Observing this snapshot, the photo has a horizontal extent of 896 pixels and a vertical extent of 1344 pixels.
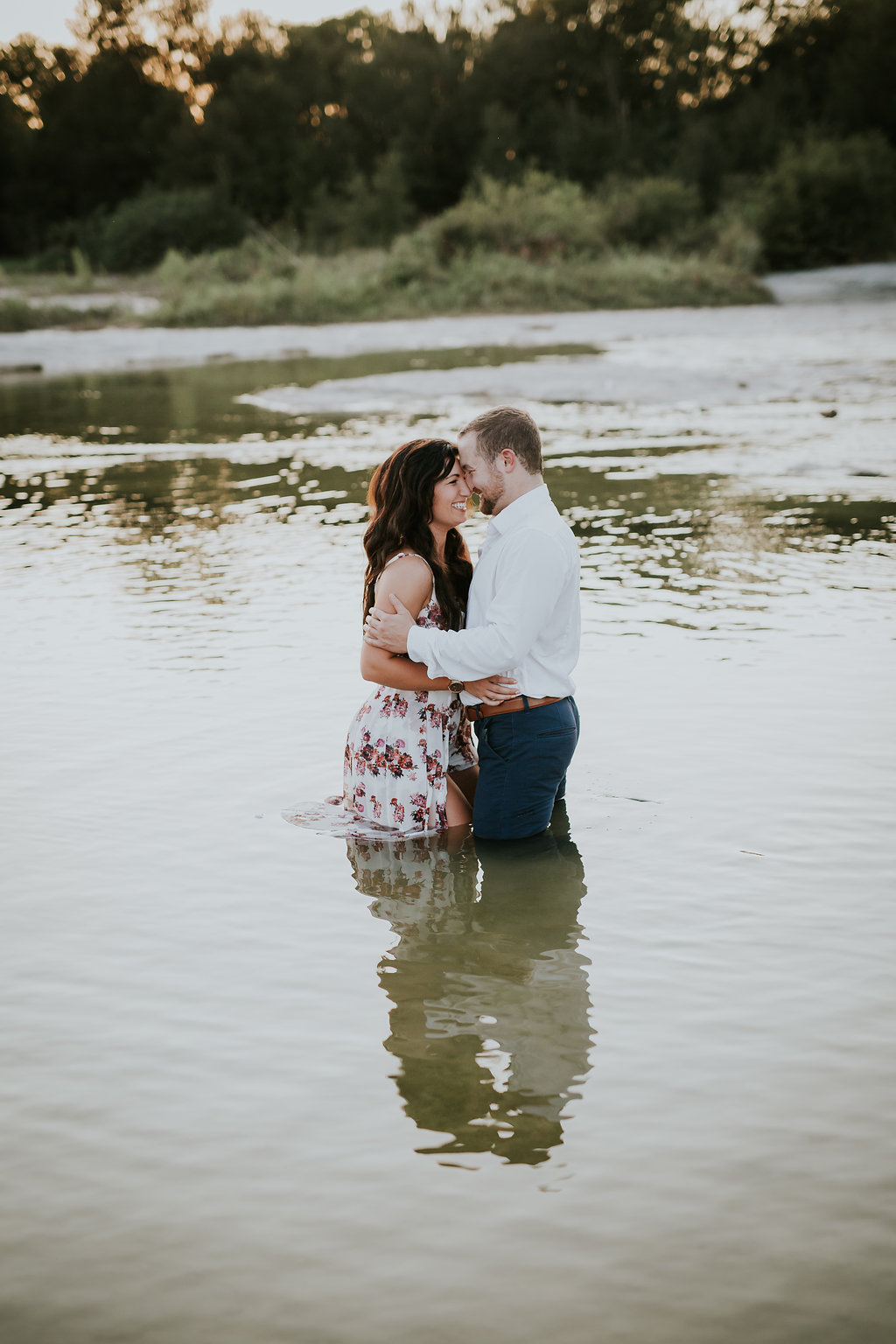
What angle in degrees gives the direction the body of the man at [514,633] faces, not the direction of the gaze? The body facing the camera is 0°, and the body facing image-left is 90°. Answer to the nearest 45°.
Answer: approximately 90°

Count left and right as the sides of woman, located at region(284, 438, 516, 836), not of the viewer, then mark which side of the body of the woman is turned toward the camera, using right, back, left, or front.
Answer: right

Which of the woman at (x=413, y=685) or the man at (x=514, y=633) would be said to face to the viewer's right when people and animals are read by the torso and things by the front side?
the woman

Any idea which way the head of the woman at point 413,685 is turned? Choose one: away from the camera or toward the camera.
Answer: toward the camera

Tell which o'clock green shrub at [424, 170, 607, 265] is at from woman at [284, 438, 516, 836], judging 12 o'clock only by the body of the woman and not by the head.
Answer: The green shrub is roughly at 9 o'clock from the woman.

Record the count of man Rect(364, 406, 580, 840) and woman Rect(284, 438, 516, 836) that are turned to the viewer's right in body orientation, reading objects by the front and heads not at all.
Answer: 1

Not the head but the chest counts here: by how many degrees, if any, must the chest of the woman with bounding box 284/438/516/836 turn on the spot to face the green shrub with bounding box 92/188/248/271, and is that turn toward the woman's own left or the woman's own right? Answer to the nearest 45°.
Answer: approximately 90° to the woman's own left

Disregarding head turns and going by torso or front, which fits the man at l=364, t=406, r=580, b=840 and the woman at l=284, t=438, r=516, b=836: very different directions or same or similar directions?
very different directions

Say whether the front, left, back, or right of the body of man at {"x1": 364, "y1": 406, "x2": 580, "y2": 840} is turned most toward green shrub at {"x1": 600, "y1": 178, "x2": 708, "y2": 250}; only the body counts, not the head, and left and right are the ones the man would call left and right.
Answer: right

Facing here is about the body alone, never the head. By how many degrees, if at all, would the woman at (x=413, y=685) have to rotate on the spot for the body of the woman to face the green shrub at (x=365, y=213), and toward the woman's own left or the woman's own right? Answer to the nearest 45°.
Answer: approximately 90° to the woman's own left

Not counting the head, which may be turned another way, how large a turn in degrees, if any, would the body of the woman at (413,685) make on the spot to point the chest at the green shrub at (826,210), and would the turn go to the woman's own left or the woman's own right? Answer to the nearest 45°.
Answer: approximately 90° to the woman's own left

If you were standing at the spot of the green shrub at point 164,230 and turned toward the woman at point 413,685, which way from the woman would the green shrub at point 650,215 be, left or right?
left
